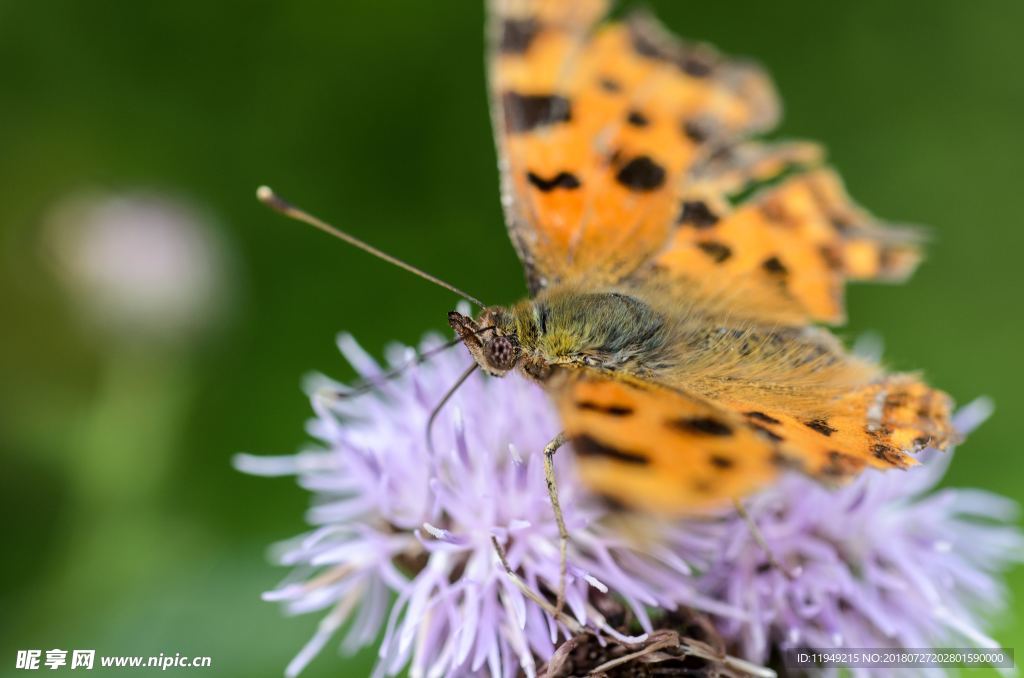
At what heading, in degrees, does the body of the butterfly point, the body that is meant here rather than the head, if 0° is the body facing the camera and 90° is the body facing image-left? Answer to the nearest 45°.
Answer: approximately 90°
